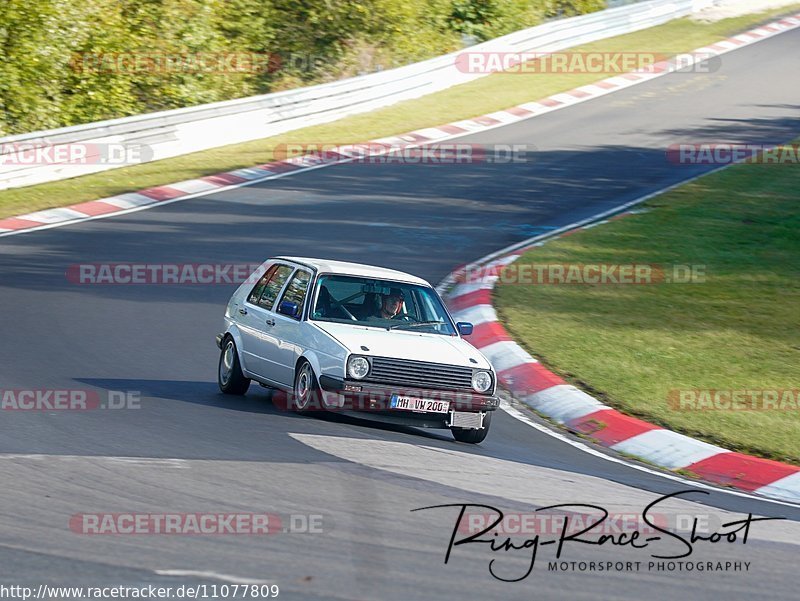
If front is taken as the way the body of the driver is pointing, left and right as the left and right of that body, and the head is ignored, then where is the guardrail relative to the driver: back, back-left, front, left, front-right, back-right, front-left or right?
back-left

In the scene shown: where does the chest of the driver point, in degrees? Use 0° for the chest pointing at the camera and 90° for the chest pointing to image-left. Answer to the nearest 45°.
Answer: approximately 315°

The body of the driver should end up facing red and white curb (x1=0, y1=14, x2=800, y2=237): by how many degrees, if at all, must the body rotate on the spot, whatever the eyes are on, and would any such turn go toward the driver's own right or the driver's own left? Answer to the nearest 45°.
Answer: approximately 135° to the driver's own left

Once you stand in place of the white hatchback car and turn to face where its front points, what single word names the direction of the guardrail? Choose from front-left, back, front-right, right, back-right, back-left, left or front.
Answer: back-left

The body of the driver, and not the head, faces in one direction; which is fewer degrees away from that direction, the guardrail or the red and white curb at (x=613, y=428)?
the red and white curb

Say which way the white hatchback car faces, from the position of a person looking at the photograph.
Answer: facing the viewer and to the right of the viewer

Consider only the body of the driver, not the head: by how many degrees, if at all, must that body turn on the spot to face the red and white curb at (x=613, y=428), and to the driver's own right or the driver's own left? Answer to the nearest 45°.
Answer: approximately 45° to the driver's own left
